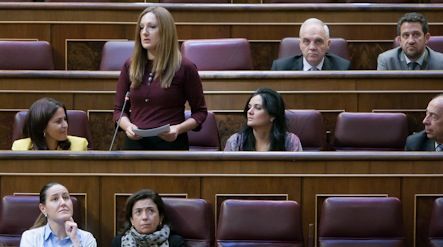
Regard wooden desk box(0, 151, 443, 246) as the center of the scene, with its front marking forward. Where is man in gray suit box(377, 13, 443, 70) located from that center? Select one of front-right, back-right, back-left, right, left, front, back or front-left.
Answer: back-left

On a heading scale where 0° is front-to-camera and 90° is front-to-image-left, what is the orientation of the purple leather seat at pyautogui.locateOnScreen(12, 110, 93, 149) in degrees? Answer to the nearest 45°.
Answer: approximately 0°

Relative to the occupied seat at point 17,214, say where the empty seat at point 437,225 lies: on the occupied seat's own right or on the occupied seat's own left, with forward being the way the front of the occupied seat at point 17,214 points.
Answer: on the occupied seat's own left

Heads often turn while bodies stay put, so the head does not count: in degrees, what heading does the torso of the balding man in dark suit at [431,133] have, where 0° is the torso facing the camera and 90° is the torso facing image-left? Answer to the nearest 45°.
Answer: approximately 45°

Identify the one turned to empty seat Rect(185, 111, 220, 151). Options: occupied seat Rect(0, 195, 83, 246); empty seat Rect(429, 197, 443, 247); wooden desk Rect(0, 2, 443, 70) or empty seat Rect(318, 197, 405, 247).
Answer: the wooden desk

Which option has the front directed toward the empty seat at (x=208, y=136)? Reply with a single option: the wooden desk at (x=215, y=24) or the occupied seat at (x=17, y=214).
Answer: the wooden desk
